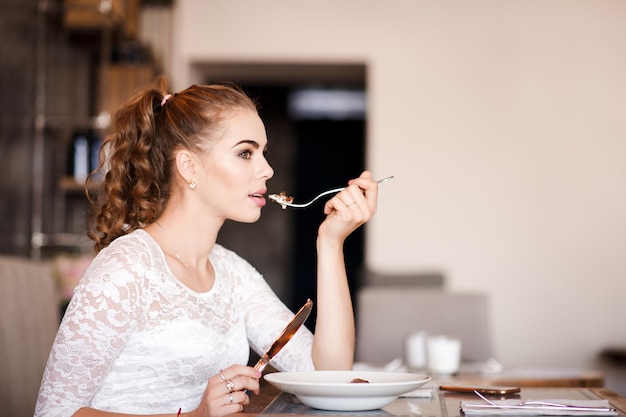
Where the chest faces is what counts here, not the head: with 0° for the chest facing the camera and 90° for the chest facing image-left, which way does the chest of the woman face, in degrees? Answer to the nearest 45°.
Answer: approximately 315°

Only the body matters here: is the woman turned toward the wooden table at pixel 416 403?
yes

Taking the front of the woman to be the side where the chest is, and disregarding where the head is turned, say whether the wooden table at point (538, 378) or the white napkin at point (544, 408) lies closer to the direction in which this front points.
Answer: the white napkin

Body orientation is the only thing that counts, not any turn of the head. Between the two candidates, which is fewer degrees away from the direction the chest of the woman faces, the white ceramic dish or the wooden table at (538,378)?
the white ceramic dish

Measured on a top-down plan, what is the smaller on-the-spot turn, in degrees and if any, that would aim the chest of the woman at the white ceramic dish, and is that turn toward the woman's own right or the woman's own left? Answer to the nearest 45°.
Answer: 0° — they already face it

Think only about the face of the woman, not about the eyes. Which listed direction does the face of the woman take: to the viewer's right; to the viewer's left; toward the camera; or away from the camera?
to the viewer's right

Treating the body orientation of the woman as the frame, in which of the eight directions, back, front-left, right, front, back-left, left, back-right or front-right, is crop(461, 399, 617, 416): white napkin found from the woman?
front
